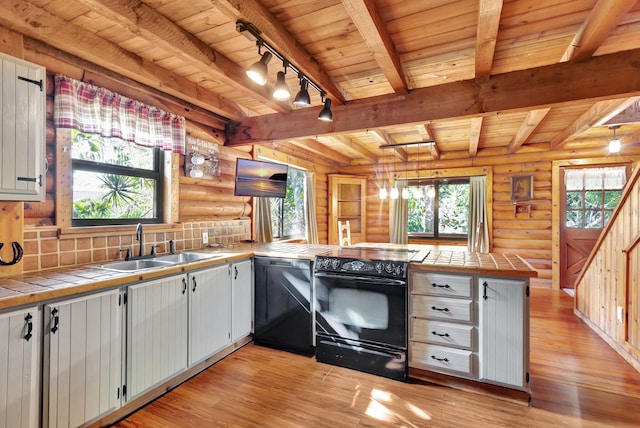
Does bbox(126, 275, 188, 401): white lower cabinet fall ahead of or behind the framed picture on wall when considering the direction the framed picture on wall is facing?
ahead

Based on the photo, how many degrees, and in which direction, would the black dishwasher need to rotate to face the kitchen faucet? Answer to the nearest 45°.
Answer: approximately 45° to its right

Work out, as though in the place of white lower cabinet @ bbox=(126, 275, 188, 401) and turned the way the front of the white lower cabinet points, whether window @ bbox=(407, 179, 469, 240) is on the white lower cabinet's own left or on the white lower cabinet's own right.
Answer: on the white lower cabinet's own left

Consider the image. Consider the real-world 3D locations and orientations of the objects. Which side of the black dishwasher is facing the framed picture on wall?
back

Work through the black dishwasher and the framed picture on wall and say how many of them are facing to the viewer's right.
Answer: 0

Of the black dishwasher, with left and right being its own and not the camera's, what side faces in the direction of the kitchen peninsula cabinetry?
left

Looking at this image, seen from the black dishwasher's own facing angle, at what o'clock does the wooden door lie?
The wooden door is roughly at 7 o'clock from the black dishwasher.

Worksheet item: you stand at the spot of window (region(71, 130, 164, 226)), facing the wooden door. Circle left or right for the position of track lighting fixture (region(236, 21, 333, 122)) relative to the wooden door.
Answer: right

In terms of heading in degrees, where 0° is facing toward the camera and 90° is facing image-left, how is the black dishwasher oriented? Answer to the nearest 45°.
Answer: approximately 45°

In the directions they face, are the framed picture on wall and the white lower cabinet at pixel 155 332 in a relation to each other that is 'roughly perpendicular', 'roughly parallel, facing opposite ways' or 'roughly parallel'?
roughly perpendicular

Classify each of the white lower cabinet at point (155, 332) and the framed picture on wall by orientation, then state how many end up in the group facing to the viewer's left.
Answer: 0

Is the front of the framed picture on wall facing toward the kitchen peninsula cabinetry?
yes

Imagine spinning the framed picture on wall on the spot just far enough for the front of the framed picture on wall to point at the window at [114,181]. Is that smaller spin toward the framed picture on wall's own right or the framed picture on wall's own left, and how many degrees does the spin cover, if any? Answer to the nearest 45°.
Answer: approximately 45° to the framed picture on wall's own right

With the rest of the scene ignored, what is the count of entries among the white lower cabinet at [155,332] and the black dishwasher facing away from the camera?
0

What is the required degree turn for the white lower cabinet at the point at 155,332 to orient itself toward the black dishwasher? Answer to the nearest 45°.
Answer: approximately 45° to its left

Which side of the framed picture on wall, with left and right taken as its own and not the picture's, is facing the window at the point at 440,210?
right
